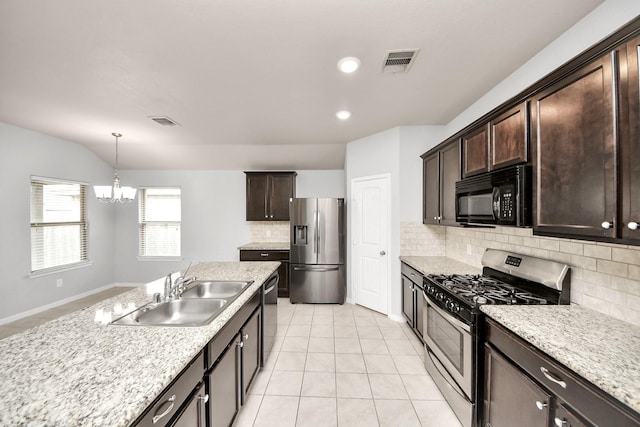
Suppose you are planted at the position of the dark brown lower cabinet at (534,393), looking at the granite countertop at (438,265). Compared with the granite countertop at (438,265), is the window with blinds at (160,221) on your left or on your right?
left

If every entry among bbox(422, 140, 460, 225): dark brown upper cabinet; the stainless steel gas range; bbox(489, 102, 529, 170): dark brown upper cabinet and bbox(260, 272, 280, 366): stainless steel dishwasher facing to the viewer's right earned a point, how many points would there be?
1

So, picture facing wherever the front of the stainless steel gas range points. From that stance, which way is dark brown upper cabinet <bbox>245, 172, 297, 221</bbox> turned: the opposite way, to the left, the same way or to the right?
to the left

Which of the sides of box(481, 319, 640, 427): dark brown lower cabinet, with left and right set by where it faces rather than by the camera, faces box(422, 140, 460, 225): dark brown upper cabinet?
right

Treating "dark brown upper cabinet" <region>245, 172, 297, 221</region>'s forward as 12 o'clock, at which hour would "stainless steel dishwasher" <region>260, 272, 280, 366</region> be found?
The stainless steel dishwasher is roughly at 12 o'clock from the dark brown upper cabinet.

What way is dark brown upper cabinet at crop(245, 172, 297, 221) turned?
toward the camera

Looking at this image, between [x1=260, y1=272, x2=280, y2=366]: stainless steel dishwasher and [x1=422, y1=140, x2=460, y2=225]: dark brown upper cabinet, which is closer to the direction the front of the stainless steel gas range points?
the stainless steel dishwasher

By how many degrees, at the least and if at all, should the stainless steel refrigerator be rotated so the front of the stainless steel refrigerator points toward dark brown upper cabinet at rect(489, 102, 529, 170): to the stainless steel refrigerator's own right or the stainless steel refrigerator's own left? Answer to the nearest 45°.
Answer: approximately 45° to the stainless steel refrigerator's own left

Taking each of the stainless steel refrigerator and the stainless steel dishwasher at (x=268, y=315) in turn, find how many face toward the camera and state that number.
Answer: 1

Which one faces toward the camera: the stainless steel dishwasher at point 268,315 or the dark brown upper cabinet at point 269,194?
the dark brown upper cabinet

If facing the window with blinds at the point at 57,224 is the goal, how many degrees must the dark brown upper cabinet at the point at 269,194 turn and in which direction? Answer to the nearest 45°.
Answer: approximately 90° to its right

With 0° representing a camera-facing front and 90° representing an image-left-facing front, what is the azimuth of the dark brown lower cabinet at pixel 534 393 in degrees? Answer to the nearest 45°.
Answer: approximately 45°

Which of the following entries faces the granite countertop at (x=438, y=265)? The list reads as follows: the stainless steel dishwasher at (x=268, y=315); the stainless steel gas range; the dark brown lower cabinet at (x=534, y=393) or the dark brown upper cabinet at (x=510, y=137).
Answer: the stainless steel dishwasher

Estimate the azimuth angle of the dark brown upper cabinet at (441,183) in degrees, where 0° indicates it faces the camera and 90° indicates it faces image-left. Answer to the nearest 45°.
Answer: approximately 45°

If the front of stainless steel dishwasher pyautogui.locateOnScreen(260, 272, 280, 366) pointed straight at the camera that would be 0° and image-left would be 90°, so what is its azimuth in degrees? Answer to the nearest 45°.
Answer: approximately 270°

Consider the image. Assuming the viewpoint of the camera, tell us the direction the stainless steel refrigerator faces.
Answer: facing the viewer

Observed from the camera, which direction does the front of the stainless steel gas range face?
facing the viewer and to the left of the viewer
